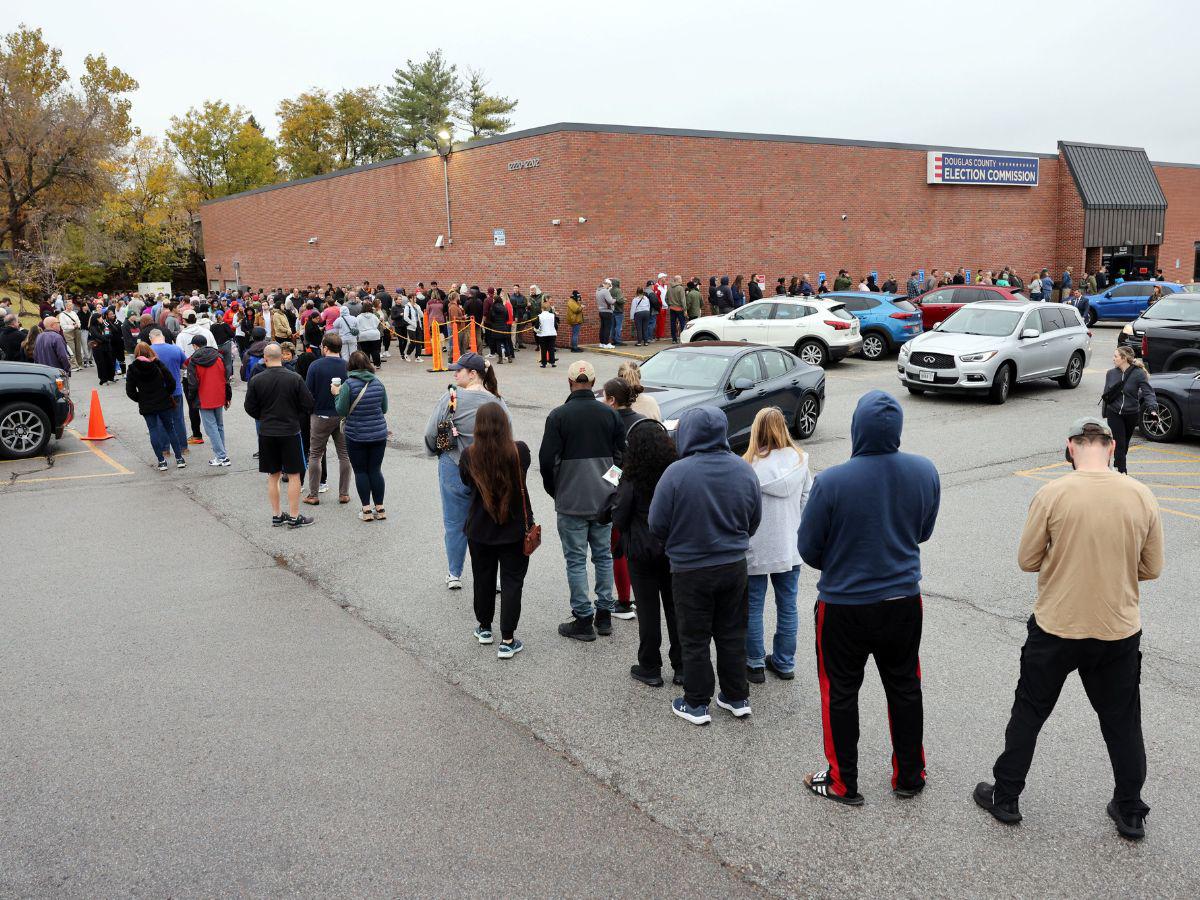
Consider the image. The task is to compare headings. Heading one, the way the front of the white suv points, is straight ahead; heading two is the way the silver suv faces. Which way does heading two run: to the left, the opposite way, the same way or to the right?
to the left

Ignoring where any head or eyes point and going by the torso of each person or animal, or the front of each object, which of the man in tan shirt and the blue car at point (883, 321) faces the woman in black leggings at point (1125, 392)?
the man in tan shirt

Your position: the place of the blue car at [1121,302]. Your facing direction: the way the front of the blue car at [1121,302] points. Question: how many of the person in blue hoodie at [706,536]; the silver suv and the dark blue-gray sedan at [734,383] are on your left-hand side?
3

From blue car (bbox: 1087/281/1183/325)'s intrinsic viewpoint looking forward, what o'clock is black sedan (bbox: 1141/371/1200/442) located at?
The black sedan is roughly at 9 o'clock from the blue car.

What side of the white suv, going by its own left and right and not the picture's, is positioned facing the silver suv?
back

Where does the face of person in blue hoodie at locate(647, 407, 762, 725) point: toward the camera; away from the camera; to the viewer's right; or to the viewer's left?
away from the camera

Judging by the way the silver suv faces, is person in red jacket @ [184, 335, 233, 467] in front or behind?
in front

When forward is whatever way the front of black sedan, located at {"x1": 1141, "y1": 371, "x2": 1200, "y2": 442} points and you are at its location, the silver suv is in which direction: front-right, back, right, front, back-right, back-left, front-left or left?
front-right

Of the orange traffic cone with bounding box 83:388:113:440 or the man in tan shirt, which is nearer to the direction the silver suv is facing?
the orange traffic cone

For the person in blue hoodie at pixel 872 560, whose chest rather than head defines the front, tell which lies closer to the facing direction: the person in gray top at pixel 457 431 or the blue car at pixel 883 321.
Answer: the blue car

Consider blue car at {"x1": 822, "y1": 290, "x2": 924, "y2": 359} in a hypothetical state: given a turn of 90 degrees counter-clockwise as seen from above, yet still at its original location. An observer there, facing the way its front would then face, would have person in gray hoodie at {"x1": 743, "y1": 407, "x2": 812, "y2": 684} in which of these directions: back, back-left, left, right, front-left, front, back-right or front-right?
front-left

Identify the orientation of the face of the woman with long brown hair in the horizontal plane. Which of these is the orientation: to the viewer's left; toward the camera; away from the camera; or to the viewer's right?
away from the camera

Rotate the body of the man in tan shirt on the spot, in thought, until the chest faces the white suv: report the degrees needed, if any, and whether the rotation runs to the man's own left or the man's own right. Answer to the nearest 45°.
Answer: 0° — they already face it

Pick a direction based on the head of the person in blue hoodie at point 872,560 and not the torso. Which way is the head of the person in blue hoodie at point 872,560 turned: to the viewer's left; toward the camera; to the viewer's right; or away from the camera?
away from the camera
